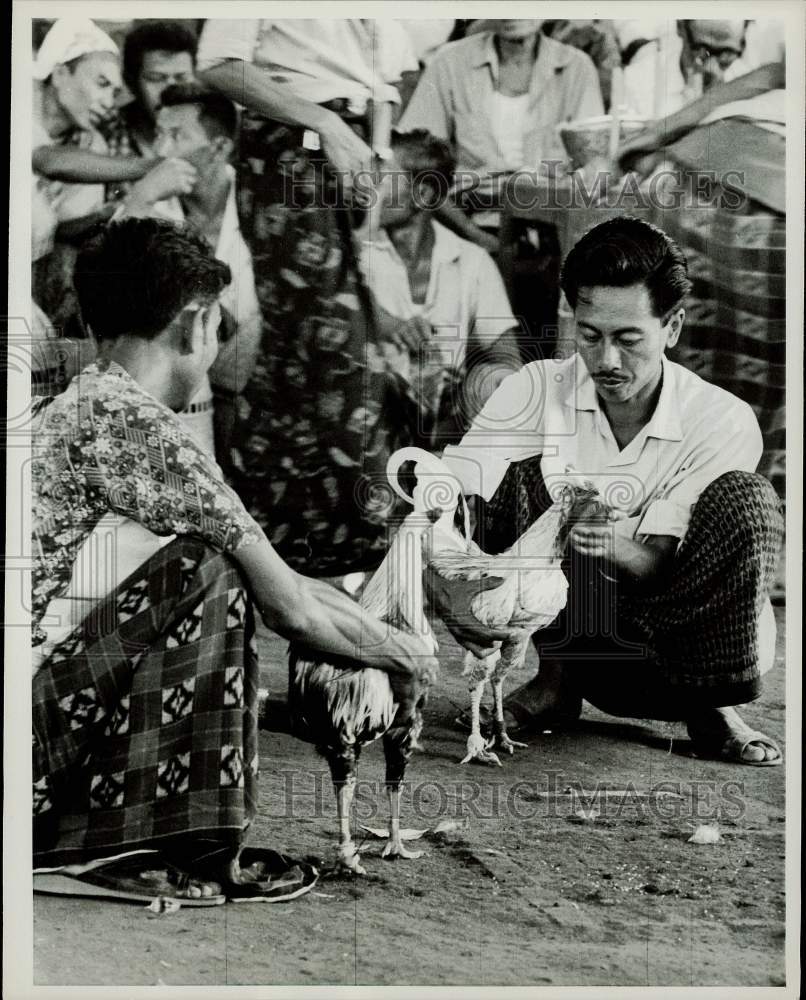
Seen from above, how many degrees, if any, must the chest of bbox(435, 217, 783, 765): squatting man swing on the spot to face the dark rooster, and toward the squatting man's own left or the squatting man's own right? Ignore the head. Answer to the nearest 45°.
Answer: approximately 90° to the squatting man's own right

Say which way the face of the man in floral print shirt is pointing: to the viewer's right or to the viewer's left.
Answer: to the viewer's right

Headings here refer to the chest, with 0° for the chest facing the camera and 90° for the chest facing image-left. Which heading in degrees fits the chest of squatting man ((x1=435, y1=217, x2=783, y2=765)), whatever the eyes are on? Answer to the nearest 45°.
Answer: approximately 0°

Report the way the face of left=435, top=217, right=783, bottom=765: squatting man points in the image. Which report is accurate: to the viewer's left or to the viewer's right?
to the viewer's left

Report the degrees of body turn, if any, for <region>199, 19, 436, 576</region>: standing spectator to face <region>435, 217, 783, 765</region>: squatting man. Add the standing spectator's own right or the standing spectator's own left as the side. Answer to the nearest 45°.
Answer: approximately 45° to the standing spectator's own left
